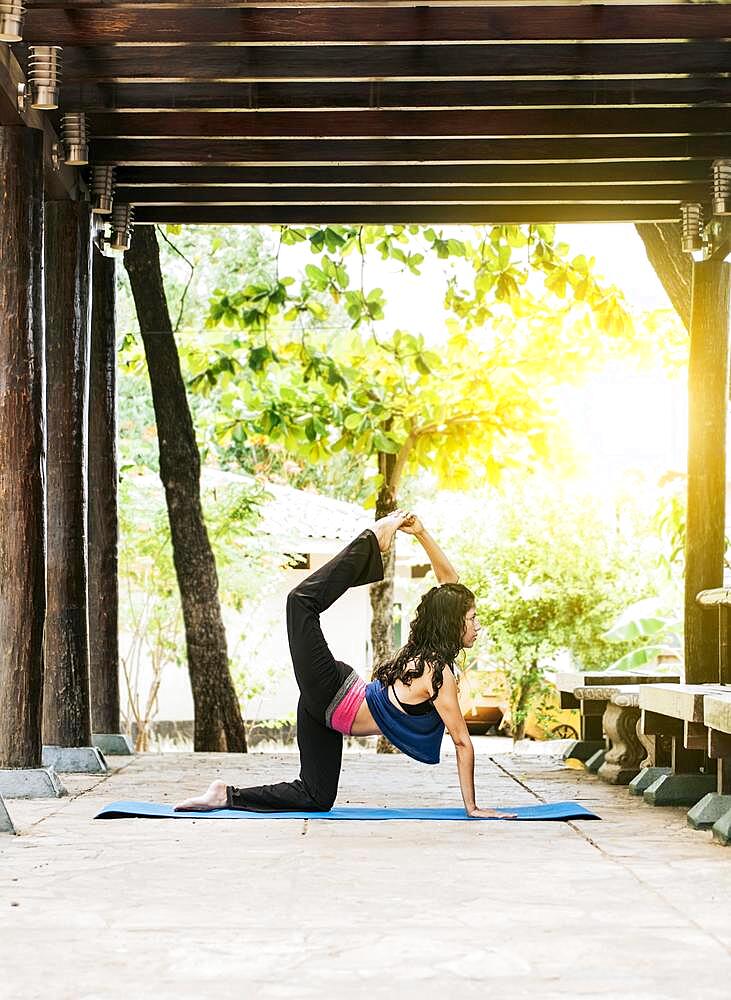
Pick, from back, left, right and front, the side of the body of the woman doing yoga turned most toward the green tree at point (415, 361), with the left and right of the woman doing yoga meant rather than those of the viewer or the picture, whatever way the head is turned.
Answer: left

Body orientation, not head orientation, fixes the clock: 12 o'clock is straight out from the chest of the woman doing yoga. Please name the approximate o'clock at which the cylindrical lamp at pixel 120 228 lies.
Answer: The cylindrical lamp is roughly at 8 o'clock from the woman doing yoga.

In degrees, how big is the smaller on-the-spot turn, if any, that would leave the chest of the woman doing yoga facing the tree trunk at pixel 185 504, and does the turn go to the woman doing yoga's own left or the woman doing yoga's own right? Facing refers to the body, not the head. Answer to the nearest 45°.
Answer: approximately 90° to the woman doing yoga's own left

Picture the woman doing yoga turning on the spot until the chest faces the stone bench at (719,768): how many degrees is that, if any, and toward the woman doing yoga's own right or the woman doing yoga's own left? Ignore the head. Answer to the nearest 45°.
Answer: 0° — they already face it

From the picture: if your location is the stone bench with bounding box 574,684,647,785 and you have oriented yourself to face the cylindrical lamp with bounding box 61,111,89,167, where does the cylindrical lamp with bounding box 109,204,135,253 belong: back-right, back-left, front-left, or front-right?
front-right

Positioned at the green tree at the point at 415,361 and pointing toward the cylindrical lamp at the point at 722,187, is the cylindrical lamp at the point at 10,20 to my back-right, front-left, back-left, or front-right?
front-right

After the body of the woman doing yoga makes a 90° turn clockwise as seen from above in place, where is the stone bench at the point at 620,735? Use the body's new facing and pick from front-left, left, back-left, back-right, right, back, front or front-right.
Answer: back-left

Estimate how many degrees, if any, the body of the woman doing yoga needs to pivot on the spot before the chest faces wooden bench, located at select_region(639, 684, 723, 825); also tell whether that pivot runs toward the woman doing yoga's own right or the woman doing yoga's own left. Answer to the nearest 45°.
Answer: approximately 45° to the woman doing yoga's own left

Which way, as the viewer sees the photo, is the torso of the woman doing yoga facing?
to the viewer's right
